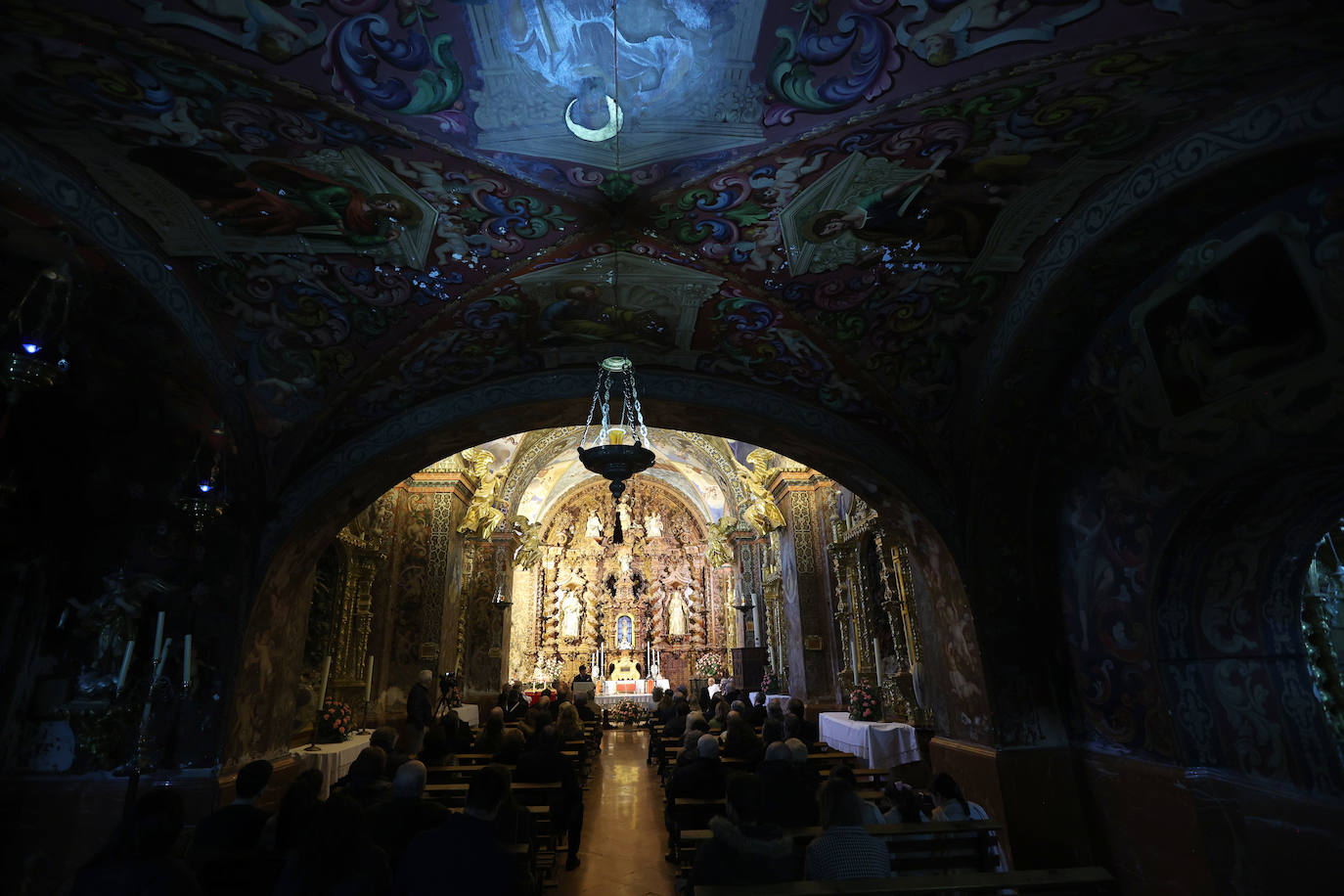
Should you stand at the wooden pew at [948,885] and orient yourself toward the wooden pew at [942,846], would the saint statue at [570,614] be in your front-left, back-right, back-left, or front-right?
front-left

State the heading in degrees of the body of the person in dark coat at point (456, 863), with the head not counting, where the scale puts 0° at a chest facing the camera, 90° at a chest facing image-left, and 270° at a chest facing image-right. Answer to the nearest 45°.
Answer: approximately 225°

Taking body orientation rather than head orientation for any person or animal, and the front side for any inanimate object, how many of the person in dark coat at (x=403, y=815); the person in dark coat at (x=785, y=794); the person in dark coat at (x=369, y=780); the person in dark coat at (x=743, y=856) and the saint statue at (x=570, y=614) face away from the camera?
4

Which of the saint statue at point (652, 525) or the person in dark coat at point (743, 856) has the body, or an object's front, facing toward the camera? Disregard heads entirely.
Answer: the saint statue

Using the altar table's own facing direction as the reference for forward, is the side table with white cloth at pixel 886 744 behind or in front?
in front

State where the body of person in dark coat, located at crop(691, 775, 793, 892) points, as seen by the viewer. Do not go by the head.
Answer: away from the camera

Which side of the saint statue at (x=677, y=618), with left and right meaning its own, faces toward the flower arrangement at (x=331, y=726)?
front

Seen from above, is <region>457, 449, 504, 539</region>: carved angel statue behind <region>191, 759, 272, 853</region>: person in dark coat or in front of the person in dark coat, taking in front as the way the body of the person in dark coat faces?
in front

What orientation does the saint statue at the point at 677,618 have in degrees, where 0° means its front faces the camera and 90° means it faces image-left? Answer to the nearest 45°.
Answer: approximately 0°

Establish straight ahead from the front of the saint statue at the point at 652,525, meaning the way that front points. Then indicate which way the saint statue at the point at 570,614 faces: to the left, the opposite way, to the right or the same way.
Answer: the same way

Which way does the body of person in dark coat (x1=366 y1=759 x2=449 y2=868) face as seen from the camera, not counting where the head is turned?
away from the camera

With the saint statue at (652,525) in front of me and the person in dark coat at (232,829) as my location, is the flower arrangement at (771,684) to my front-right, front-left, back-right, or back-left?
front-right

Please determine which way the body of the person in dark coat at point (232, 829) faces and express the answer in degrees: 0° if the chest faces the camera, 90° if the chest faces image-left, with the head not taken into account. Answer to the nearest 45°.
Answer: approximately 225°

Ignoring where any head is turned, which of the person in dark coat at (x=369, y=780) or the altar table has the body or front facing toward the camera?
the altar table

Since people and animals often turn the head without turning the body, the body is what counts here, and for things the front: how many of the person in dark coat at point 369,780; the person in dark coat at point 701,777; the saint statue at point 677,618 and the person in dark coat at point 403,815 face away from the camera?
3

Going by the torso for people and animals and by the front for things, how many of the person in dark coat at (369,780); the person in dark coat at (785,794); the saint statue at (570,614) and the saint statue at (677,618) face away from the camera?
2

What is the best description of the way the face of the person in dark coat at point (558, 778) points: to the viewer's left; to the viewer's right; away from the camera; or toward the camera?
away from the camera

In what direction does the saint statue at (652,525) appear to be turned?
toward the camera

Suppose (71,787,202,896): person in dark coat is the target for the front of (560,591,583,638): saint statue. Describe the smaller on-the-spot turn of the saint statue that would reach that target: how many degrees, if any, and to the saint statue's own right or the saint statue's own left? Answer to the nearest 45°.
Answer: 0° — it already faces them

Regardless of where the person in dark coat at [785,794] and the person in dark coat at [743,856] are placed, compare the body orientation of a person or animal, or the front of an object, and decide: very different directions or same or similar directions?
same or similar directions

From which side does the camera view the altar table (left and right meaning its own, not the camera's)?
front

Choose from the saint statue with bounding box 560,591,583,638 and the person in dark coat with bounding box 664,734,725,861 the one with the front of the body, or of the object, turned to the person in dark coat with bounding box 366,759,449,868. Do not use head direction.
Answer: the saint statue

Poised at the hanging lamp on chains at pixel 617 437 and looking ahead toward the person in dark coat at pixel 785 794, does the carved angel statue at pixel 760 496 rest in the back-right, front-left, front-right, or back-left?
back-left

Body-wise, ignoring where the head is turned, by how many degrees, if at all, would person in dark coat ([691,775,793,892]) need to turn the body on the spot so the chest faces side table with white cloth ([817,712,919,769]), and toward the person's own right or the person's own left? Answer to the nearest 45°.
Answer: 0° — they already face it
